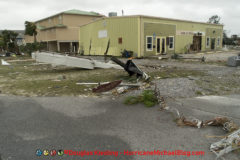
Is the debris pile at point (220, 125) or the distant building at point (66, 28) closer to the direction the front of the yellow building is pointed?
the debris pile

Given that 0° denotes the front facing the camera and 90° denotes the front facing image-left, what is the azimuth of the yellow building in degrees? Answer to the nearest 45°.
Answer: approximately 315°

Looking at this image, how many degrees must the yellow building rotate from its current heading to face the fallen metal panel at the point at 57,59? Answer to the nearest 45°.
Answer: approximately 45° to its right

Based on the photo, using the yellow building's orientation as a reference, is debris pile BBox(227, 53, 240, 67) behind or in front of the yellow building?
in front

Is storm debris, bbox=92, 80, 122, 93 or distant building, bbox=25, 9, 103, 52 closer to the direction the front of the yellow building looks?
the storm debris

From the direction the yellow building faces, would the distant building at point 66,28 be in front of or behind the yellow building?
behind

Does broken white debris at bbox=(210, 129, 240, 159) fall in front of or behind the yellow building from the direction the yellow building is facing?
in front

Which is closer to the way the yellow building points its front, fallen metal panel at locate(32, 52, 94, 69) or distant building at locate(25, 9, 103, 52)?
the fallen metal panel

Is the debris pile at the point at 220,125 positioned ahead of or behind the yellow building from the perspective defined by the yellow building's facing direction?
ahead
